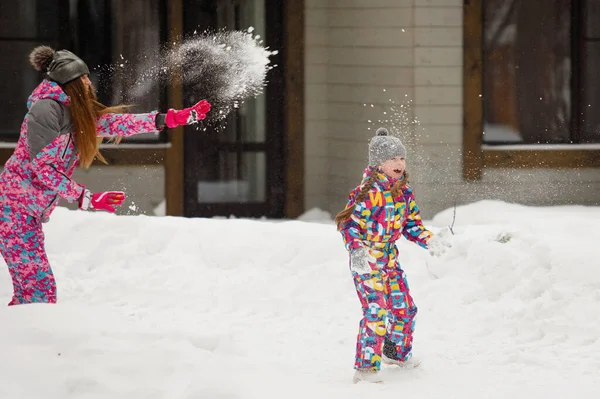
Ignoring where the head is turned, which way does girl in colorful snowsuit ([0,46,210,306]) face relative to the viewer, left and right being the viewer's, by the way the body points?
facing to the right of the viewer

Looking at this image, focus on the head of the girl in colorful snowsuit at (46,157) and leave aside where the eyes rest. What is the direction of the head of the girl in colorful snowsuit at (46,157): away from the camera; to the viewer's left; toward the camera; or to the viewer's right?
to the viewer's right

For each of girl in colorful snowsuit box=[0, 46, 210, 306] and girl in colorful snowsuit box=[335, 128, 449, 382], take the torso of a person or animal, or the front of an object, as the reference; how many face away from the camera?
0

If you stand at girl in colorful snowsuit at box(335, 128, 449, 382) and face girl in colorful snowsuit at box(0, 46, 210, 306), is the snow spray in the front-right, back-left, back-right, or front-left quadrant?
front-right

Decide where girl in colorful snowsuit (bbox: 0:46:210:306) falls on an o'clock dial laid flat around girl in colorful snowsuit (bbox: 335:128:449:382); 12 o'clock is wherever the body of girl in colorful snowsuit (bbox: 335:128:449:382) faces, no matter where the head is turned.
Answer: girl in colorful snowsuit (bbox: 0:46:210:306) is roughly at 5 o'clock from girl in colorful snowsuit (bbox: 335:128:449:382).

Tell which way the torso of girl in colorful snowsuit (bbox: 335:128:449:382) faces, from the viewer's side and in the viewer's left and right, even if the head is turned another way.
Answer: facing the viewer and to the right of the viewer

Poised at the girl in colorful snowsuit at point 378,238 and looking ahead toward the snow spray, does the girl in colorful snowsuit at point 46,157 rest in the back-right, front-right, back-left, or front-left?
front-left

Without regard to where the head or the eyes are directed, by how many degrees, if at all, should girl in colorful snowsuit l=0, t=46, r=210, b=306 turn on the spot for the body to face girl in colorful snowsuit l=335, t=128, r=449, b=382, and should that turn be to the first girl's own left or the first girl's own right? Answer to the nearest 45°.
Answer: approximately 45° to the first girl's own right
